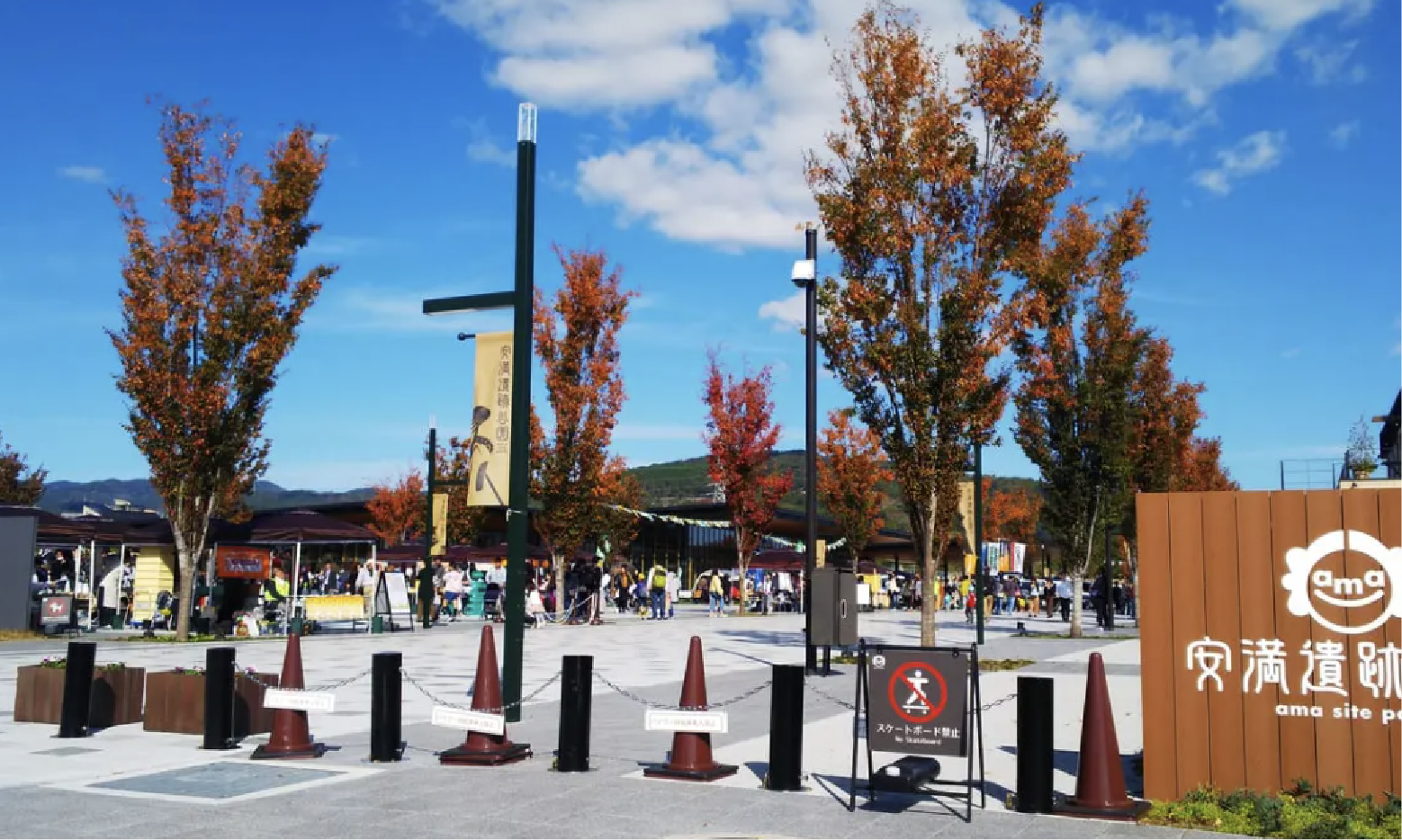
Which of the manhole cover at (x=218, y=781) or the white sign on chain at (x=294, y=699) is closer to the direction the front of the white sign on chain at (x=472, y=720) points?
the manhole cover

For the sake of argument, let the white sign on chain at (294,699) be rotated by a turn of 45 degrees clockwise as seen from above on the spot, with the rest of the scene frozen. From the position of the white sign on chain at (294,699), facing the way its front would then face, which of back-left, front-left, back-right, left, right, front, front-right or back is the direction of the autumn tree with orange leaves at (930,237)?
back

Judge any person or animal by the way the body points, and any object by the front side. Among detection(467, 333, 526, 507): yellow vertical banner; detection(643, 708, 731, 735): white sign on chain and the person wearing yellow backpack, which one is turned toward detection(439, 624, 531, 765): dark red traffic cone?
the yellow vertical banner

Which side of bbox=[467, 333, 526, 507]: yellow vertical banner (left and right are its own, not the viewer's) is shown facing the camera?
front

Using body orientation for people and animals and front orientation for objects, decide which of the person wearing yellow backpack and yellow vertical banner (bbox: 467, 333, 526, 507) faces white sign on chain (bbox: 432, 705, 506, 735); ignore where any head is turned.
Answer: the yellow vertical banner

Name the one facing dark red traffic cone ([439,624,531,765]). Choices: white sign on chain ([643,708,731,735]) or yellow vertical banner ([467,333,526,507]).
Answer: the yellow vertical banner

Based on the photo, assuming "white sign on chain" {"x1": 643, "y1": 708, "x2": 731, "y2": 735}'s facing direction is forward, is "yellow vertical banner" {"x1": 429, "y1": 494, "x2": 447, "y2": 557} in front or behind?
behind

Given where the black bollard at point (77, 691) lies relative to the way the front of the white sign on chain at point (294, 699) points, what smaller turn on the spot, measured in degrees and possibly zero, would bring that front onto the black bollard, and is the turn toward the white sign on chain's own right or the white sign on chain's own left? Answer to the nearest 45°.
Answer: approximately 135° to the white sign on chain's own right

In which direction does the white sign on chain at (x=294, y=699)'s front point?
toward the camera

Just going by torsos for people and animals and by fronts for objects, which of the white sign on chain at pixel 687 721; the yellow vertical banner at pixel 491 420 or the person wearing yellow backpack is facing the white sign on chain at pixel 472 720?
the yellow vertical banner

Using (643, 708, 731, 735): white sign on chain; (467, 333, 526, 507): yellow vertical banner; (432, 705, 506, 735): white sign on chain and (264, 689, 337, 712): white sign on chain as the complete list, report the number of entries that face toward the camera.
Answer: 4

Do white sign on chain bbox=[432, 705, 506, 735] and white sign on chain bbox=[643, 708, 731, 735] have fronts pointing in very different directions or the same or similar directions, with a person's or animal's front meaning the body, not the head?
same or similar directions
